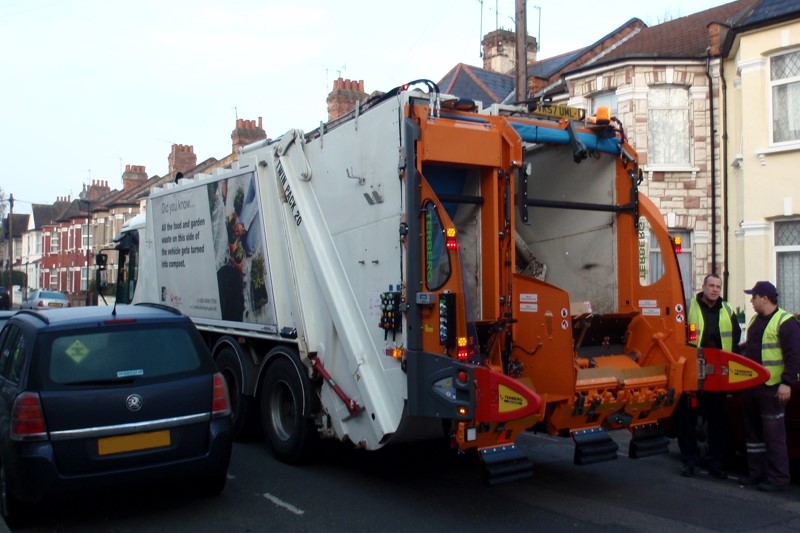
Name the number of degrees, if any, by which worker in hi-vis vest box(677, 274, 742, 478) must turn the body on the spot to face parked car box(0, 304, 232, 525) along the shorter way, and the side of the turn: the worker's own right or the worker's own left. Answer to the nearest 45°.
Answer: approximately 45° to the worker's own right

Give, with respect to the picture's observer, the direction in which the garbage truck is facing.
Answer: facing away from the viewer and to the left of the viewer

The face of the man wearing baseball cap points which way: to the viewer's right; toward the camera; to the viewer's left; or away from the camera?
to the viewer's left

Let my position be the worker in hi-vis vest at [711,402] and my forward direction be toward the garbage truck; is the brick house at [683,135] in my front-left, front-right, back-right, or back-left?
front-right

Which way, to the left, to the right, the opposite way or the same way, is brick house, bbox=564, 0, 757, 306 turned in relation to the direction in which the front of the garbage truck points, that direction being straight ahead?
to the left

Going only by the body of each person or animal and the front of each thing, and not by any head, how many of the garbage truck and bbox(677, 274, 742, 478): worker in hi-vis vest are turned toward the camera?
1

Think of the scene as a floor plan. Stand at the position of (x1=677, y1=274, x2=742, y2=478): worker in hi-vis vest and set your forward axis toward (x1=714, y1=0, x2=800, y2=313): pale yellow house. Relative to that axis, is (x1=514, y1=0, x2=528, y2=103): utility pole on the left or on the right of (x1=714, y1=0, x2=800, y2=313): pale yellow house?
left

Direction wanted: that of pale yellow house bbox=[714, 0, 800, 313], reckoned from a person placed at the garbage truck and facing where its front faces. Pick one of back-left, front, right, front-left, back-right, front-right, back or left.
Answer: right

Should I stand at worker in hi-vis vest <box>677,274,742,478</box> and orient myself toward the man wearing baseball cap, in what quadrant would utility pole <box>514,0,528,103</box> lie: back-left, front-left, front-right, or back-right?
back-left

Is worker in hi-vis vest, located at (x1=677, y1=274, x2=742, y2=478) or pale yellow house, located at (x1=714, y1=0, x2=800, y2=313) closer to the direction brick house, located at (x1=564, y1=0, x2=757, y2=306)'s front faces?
the worker in hi-vis vest

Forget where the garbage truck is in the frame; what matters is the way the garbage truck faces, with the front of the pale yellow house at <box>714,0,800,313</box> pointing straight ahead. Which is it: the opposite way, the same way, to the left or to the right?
to the right

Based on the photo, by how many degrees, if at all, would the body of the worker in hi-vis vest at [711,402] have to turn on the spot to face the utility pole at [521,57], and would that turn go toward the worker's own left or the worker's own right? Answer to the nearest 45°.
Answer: approximately 135° to the worker's own right

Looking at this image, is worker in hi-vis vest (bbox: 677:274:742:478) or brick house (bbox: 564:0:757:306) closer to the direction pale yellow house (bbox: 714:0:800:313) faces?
the worker in hi-vis vest

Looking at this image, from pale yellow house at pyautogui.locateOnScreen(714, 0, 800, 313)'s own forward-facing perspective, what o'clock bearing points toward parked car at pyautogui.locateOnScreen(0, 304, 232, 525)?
The parked car is roughly at 11 o'clock from the pale yellow house.
